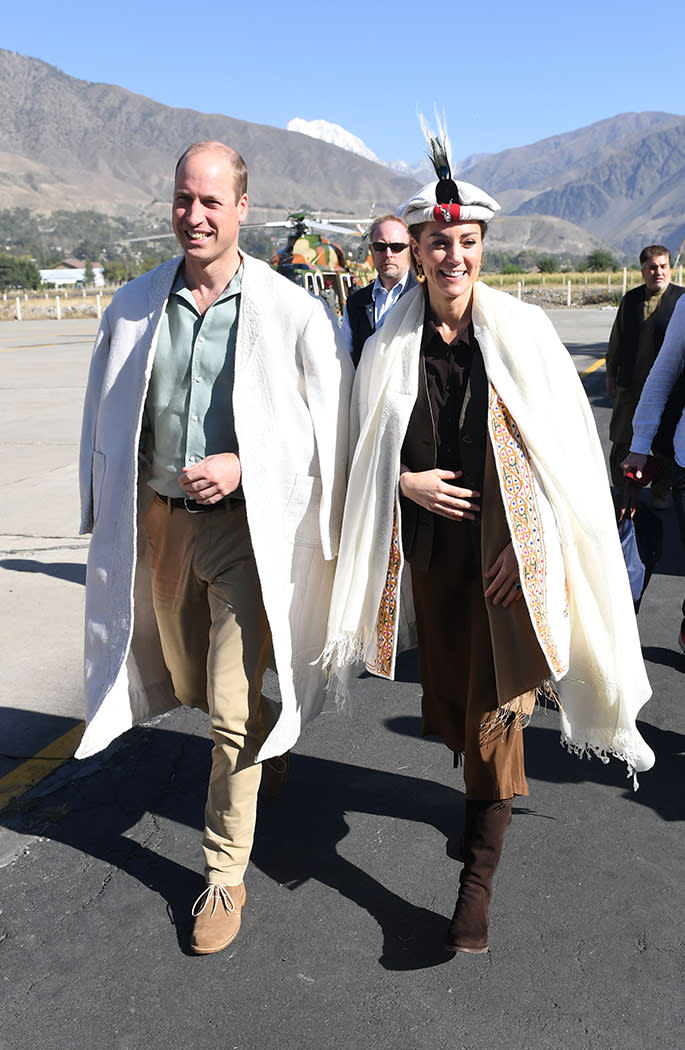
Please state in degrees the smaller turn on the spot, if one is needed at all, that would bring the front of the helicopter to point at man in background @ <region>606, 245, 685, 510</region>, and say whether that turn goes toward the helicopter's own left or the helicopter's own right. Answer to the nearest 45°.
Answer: approximately 45° to the helicopter's own left

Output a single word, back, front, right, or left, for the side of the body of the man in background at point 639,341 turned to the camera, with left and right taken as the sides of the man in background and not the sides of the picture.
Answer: front

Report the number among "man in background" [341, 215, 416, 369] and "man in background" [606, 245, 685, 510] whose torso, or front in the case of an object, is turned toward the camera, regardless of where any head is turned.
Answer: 2

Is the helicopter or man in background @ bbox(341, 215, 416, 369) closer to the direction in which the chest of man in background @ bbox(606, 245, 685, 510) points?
the man in background

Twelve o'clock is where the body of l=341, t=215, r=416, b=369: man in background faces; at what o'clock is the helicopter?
The helicopter is roughly at 6 o'clock from the man in background.

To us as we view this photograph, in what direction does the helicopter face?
facing the viewer and to the left of the viewer

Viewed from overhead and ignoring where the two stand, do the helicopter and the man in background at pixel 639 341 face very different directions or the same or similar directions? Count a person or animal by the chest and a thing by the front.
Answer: same or similar directions

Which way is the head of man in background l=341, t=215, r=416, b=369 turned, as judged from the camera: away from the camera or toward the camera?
toward the camera

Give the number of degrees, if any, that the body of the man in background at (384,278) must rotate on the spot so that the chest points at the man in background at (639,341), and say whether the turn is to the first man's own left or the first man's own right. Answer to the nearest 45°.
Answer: approximately 135° to the first man's own left

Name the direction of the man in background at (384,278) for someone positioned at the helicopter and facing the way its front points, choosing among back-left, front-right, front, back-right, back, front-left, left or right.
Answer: front-left
